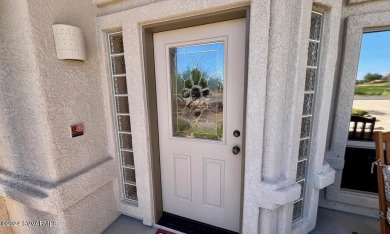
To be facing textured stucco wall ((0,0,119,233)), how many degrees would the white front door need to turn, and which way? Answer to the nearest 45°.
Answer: approximately 45° to its right

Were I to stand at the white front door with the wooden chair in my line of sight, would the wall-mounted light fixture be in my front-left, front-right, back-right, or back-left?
back-right

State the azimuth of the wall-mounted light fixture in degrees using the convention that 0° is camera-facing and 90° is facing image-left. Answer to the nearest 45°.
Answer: approximately 315°

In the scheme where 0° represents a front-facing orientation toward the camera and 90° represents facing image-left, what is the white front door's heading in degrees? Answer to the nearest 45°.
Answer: approximately 45°
